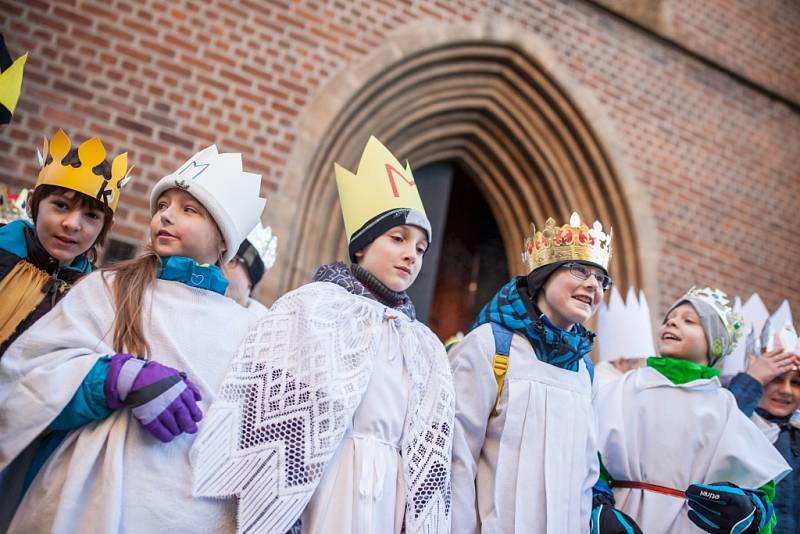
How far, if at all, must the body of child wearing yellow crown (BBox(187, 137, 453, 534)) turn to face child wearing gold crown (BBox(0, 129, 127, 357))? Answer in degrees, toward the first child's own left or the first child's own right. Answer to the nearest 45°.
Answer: approximately 135° to the first child's own right

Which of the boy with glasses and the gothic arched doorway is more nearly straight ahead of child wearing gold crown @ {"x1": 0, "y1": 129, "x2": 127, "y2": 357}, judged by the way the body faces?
the boy with glasses

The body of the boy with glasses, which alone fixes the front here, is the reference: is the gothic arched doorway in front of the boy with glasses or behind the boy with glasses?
behind

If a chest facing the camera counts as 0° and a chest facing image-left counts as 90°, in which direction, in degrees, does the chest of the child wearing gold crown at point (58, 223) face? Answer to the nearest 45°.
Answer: approximately 0°

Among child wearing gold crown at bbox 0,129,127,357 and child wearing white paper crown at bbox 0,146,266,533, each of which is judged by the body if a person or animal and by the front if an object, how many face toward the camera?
2
